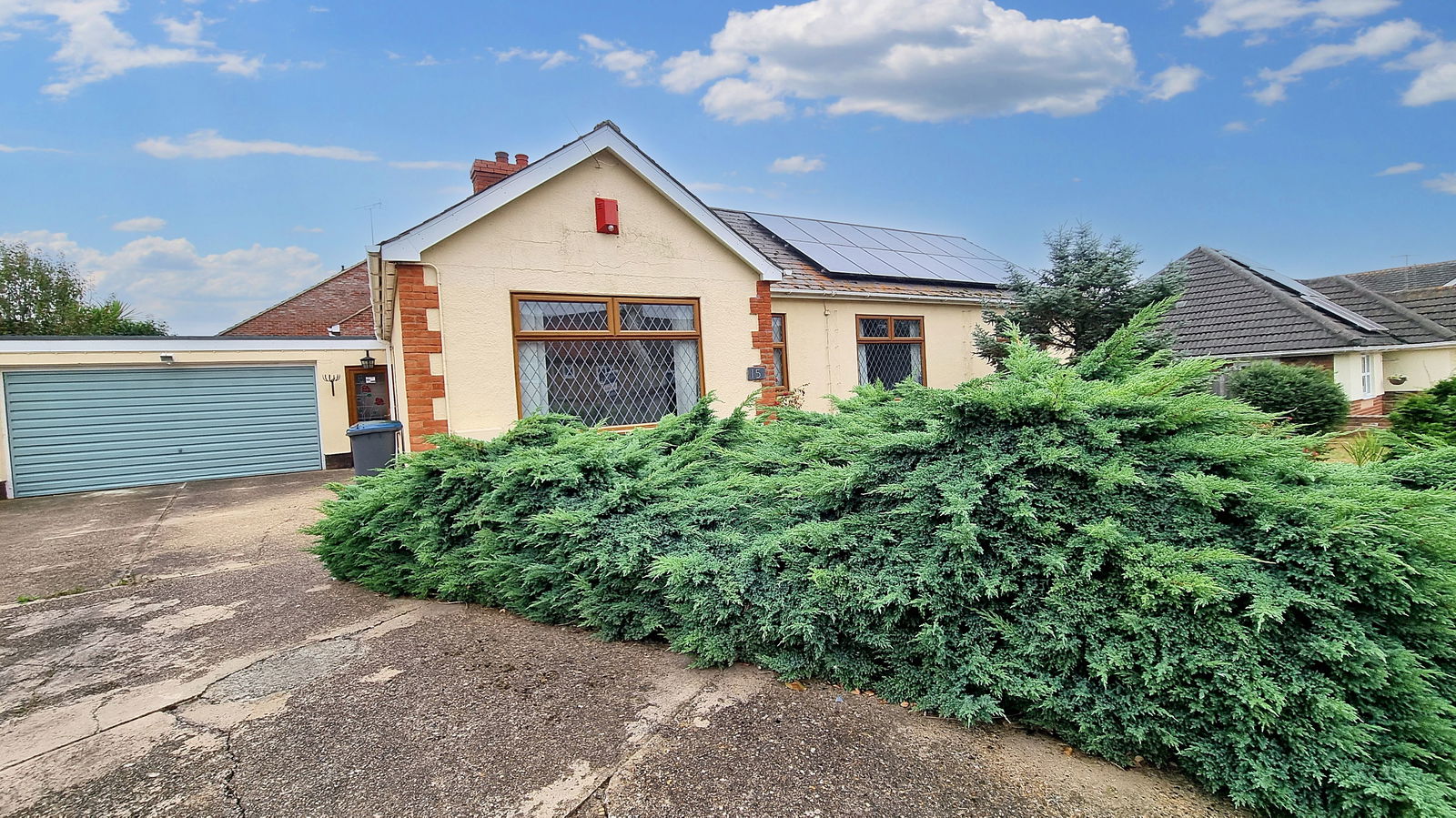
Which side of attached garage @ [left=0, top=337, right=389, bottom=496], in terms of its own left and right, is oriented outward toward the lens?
front

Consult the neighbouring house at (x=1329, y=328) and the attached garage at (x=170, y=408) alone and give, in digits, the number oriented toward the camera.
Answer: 2

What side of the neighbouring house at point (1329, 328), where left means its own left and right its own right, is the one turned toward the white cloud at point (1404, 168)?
back

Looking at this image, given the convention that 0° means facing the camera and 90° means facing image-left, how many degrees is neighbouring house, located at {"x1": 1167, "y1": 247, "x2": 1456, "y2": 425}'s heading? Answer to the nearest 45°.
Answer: approximately 0°

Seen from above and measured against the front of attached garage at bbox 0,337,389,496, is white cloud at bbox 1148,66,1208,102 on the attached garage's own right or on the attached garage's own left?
on the attached garage's own left

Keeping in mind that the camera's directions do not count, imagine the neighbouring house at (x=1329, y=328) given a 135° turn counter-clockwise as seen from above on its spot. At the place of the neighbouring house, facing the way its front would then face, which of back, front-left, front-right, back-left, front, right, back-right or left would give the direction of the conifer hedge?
back-right

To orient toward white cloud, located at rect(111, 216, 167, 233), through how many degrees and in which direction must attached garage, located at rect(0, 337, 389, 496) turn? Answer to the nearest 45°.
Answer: approximately 180°
